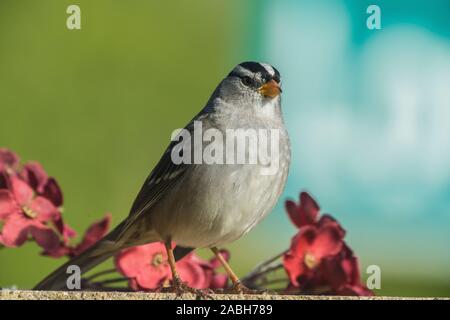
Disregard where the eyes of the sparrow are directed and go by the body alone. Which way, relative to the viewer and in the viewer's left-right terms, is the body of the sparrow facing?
facing the viewer and to the right of the viewer

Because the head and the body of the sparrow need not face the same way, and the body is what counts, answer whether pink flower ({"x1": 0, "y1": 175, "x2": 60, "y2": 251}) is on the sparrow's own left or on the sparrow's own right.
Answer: on the sparrow's own right

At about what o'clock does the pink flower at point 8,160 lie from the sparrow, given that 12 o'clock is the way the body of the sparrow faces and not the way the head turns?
The pink flower is roughly at 4 o'clock from the sparrow.
